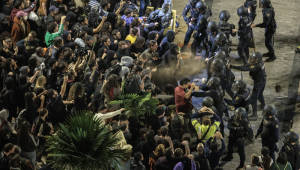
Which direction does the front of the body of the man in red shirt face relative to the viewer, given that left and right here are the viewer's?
facing to the right of the viewer

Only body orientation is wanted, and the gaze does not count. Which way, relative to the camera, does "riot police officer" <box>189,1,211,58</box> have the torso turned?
to the viewer's left

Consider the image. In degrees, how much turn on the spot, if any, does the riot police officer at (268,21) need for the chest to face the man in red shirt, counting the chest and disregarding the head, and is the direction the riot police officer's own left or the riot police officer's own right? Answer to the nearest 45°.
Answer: approximately 45° to the riot police officer's own left

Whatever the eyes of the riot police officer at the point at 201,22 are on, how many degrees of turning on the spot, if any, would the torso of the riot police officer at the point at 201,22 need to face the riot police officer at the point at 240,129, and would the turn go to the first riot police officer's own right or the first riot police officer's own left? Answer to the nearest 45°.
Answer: approximately 90° to the first riot police officer's own left

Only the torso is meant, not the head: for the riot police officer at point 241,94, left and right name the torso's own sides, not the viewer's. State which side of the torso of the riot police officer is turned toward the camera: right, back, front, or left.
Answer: left

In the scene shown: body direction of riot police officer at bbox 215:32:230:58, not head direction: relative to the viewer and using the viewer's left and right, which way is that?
facing to the left of the viewer

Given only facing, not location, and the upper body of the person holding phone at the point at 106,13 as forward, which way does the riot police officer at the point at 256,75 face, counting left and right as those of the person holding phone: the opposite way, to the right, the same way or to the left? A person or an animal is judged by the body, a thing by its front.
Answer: the opposite way

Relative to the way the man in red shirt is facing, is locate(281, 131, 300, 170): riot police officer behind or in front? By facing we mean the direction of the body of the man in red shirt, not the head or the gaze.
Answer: in front

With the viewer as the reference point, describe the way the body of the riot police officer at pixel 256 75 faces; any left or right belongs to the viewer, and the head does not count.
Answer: facing to the left of the viewer

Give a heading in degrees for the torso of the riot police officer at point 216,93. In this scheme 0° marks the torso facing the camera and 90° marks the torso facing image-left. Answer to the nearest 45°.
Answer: approximately 90°

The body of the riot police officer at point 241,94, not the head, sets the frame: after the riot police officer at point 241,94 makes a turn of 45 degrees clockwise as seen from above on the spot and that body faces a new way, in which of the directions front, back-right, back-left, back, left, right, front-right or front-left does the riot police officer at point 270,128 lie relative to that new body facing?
back

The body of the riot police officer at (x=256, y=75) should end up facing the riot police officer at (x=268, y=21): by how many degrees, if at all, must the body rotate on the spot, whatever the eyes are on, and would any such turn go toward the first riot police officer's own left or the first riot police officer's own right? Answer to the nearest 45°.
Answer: approximately 90° to the first riot police officer's own right

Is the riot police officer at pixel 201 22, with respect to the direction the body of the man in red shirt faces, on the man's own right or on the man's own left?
on the man's own left

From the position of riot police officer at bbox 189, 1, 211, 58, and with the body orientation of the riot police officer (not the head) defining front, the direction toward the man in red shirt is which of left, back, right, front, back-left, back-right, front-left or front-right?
left

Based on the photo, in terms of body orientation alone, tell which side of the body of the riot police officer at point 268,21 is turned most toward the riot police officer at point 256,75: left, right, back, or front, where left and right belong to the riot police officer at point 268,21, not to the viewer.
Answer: left
